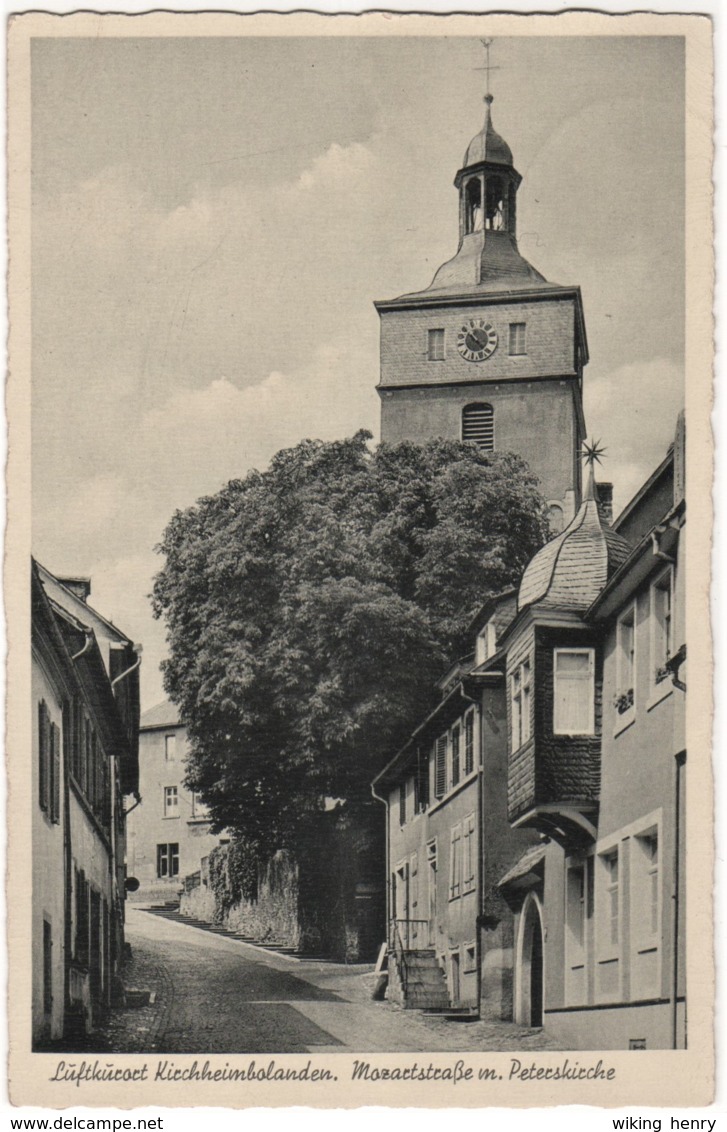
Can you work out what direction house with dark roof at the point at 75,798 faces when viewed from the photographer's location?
facing to the right of the viewer

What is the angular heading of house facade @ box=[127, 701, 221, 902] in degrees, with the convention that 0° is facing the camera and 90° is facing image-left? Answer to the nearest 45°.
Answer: approximately 0°

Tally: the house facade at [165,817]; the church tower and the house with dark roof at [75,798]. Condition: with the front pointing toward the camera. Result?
2

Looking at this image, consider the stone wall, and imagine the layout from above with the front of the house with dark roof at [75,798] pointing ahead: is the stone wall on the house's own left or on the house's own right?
on the house's own left

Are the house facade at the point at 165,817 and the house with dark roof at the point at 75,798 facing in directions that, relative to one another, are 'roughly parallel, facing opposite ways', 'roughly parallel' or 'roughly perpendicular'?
roughly perpendicular

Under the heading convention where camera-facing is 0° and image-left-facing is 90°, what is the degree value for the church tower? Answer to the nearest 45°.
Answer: approximately 0°

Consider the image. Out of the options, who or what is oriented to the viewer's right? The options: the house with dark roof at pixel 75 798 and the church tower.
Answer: the house with dark roof
